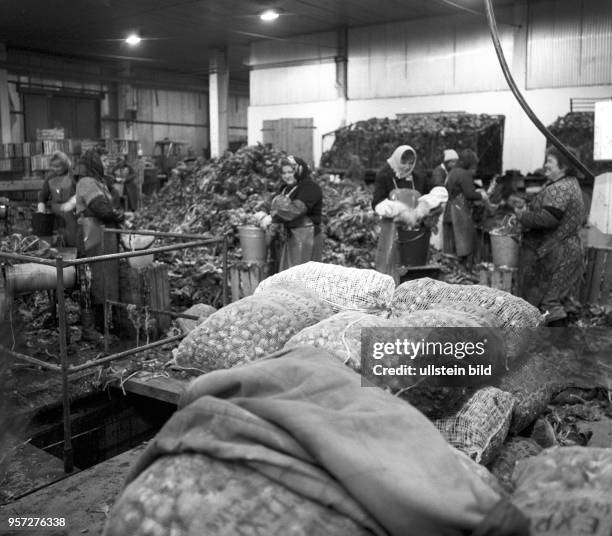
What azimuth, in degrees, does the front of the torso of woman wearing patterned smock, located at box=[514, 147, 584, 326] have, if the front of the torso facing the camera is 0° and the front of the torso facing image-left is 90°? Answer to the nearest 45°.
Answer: approximately 90°

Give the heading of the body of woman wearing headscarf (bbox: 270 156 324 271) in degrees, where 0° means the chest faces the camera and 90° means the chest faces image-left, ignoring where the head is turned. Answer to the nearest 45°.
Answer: approximately 45°

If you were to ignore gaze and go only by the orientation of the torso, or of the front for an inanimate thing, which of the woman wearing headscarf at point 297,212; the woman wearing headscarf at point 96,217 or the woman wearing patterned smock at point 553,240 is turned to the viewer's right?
the woman wearing headscarf at point 96,217

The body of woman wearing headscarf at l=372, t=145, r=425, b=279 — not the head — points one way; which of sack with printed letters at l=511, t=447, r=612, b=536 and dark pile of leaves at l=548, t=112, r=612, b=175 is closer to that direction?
the sack with printed letters

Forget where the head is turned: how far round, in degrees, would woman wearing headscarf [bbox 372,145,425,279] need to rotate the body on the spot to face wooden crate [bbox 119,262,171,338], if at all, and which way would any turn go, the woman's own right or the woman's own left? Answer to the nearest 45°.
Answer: approximately 90° to the woman's own right

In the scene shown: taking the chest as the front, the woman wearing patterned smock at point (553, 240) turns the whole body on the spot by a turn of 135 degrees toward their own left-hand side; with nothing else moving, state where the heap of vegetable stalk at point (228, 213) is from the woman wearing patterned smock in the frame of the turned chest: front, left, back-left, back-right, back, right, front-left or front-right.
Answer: back

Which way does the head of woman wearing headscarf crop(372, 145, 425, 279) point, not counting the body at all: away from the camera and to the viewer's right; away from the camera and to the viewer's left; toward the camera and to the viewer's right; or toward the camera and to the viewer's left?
toward the camera and to the viewer's right

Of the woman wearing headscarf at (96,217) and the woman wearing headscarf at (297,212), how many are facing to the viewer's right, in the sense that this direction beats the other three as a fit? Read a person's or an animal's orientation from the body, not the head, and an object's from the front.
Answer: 1

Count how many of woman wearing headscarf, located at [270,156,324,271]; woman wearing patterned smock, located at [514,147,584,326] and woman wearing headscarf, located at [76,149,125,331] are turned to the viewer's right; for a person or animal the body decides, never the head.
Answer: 1

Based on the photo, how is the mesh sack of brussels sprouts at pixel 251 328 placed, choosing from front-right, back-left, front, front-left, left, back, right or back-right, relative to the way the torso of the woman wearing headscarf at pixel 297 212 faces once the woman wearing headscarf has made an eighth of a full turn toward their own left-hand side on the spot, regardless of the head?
front

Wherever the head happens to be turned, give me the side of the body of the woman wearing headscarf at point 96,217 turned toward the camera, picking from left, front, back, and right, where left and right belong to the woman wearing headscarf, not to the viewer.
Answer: right

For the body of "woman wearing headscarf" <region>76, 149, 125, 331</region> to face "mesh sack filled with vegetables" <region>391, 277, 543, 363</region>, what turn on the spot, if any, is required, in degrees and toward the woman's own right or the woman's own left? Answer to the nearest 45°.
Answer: approximately 45° to the woman's own right

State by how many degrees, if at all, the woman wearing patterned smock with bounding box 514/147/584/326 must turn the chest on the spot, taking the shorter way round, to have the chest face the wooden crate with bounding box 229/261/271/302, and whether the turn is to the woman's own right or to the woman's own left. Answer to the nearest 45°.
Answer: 0° — they already face it

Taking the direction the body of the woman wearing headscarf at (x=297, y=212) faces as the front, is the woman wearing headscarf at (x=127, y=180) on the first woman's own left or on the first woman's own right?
on the first woman's own right
